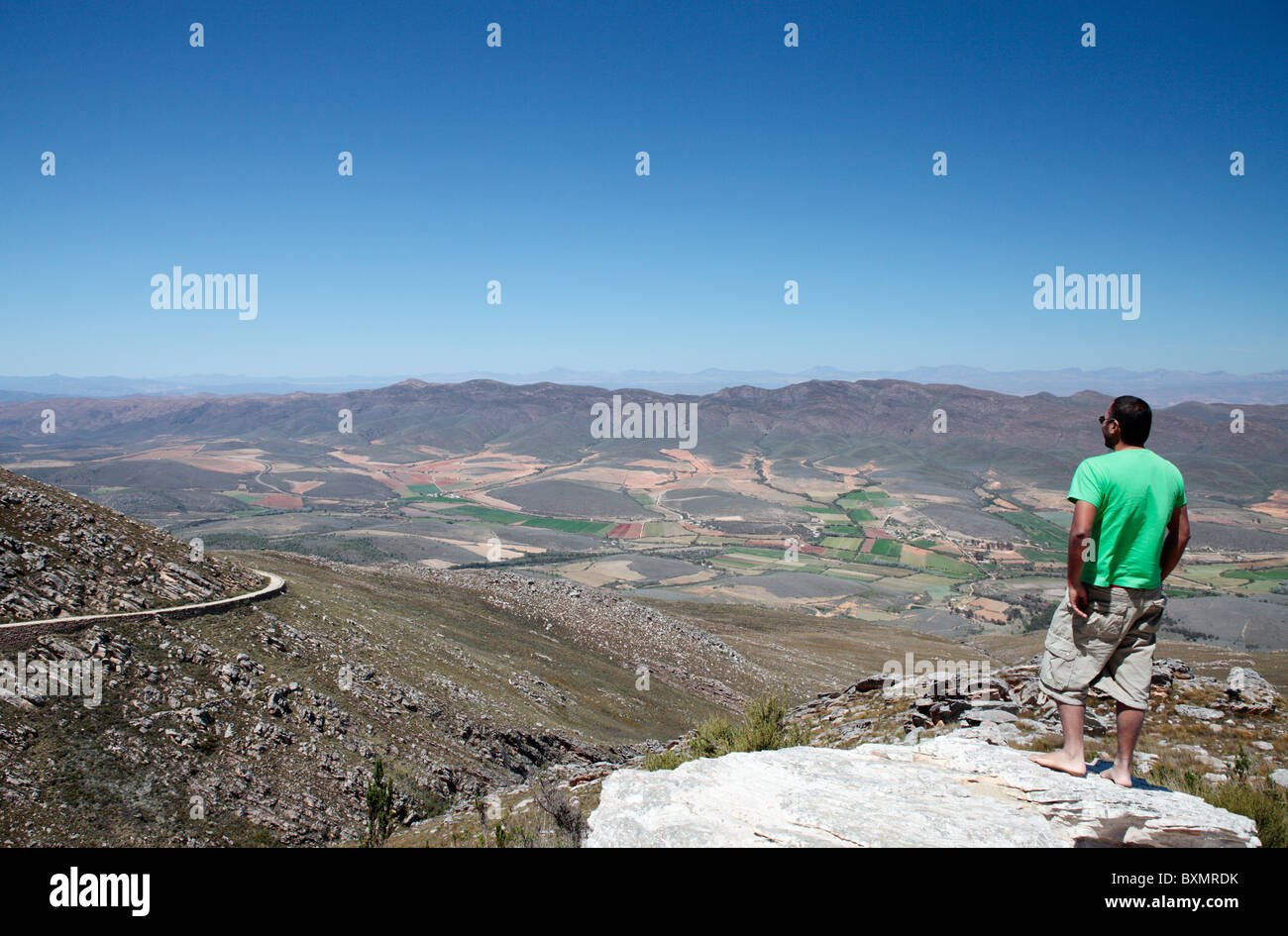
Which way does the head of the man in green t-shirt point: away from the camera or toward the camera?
away from the camera

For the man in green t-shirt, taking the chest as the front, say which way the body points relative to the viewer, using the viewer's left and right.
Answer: facing away from the viewer and to the left of the viewer

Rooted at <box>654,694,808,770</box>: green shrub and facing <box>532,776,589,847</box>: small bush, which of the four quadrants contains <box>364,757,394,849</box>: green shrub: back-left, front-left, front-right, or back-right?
front-right

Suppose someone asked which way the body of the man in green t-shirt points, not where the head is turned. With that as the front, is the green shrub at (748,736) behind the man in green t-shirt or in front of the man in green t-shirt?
in front

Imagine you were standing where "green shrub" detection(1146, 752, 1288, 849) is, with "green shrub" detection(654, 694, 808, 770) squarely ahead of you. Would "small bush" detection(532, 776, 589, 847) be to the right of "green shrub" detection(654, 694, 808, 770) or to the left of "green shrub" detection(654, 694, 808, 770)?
left
